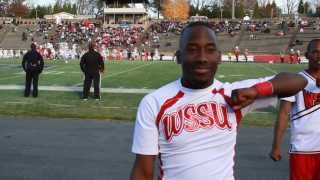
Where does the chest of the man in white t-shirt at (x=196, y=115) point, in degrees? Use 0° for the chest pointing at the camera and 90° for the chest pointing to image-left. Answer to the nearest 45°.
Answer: approximately 0°

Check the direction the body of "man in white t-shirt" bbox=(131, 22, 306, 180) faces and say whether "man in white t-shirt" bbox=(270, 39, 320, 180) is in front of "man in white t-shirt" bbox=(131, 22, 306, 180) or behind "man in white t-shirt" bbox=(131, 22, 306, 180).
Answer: behind
